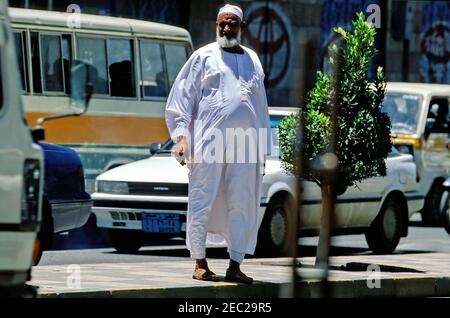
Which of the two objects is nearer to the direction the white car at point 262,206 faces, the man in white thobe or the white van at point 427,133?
the man in white thobe

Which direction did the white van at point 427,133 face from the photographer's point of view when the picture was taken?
facing the viewer and to the left of the viewer

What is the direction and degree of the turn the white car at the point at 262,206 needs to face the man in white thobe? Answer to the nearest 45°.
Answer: approximately 45° to its left

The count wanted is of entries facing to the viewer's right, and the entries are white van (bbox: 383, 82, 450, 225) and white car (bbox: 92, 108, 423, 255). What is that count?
0

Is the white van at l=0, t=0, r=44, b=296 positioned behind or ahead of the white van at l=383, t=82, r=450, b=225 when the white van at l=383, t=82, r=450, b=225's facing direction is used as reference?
ahead

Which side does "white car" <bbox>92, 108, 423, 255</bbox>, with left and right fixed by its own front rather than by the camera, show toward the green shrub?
left
